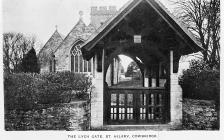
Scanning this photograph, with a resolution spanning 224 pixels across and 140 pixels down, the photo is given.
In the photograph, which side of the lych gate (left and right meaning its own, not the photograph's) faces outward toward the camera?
front

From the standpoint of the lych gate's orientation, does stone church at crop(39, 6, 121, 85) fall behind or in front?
behind

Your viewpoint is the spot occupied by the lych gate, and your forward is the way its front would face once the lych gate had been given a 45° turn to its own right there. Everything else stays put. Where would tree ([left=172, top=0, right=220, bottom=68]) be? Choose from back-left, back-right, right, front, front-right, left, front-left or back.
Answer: back

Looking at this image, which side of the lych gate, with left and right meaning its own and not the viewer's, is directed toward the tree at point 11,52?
back

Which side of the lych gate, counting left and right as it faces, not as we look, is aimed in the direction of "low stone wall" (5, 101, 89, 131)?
right

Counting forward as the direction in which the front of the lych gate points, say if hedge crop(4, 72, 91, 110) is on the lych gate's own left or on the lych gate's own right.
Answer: on the lych gate's own right
